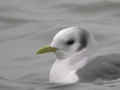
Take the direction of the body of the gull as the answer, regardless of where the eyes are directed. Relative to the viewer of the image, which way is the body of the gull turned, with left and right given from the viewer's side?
facing to the left of the viewer
